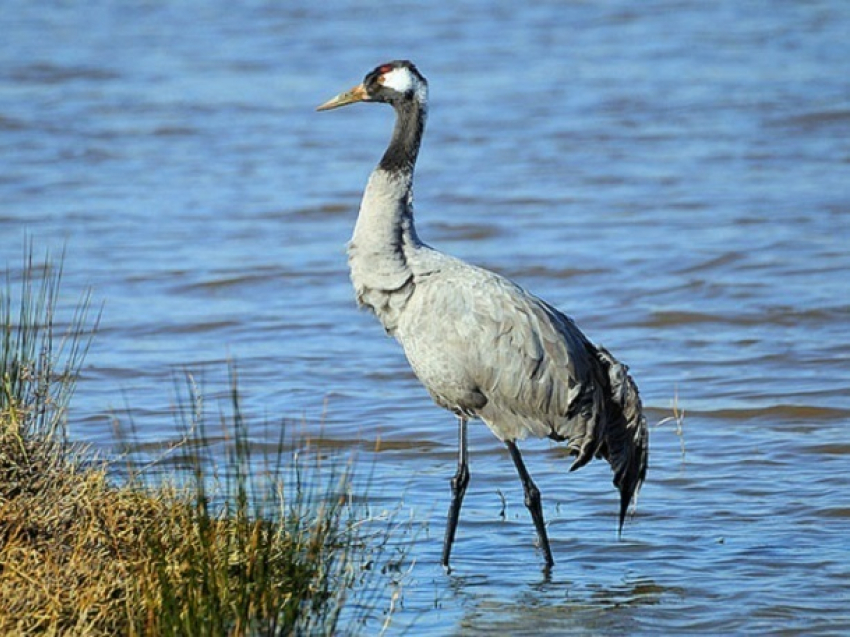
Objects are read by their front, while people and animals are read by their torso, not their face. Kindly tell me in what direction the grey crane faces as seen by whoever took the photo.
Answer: facing to the left of the viewer
